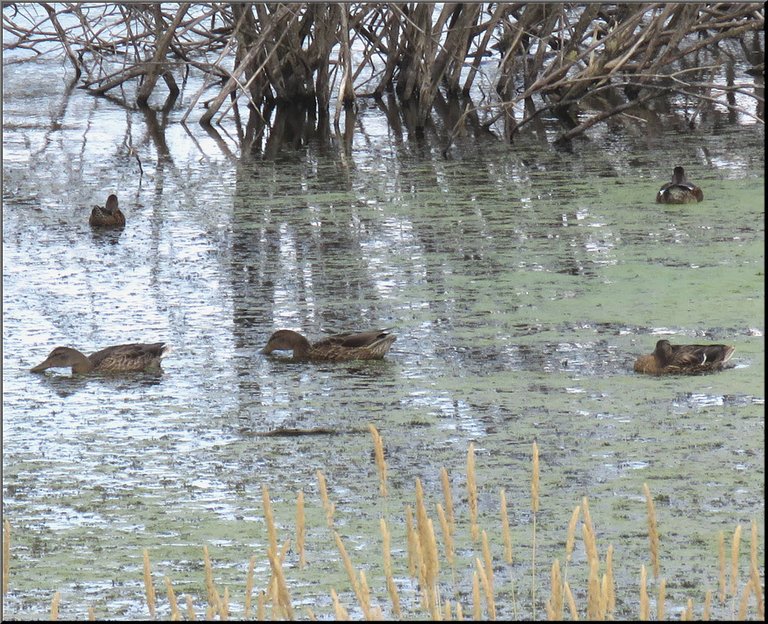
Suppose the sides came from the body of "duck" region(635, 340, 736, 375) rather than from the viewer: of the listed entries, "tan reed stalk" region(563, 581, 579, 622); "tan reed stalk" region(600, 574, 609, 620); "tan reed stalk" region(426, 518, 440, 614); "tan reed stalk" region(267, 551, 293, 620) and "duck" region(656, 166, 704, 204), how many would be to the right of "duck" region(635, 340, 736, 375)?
1

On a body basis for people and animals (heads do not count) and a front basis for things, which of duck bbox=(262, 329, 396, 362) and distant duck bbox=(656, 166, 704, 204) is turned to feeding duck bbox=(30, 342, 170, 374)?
the duck

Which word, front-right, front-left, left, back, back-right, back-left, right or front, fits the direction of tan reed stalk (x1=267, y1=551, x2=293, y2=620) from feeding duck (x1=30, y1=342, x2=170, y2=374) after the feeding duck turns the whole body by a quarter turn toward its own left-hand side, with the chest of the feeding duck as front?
front

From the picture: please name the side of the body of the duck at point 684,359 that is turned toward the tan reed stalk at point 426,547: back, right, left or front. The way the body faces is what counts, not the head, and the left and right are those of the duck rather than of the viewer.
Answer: left

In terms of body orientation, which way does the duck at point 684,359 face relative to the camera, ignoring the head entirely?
to the viewer's left

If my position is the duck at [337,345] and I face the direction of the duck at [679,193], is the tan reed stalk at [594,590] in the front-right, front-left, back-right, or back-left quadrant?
back-right

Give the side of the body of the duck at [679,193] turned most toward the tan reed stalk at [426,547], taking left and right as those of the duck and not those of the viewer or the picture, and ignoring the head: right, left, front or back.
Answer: back

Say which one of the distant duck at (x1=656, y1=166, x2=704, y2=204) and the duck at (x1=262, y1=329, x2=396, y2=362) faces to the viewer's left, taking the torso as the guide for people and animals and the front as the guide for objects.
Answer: the duck

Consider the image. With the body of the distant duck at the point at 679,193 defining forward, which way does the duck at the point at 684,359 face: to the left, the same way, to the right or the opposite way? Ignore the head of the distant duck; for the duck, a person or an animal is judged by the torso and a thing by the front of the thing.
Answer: to the left

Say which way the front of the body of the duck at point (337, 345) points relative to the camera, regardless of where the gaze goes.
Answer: to the viewer's left

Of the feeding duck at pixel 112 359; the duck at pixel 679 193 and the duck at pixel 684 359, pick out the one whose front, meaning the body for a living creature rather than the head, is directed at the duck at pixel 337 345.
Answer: the duck at pixel 684 359

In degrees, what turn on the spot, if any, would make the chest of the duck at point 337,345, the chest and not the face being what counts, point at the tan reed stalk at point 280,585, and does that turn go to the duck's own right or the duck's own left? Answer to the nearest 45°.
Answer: approximately 90° to the duck's own left

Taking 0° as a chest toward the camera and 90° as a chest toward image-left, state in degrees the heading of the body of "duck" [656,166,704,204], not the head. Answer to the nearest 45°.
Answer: approximately 180°

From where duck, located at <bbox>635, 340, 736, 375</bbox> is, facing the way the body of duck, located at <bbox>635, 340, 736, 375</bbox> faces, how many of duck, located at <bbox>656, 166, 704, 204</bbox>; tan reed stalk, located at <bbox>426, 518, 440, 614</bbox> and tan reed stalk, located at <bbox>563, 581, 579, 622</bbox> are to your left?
2

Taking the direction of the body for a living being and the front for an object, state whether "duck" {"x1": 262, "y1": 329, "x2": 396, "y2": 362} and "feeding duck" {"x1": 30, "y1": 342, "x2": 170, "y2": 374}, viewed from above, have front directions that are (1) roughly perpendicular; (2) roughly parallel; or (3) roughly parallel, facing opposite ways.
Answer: roughly parallel

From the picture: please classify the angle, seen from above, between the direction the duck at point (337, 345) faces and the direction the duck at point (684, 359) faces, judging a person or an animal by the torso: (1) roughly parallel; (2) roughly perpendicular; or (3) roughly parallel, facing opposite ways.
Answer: roughly parallel

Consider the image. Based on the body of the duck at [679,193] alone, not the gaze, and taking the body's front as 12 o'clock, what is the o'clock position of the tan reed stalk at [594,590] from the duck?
The tan reed stalk is roughly at 6 o'clock from the duck.

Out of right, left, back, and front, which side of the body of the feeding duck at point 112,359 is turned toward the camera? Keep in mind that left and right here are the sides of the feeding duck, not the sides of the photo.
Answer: left
